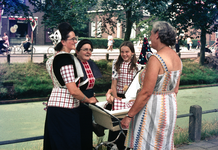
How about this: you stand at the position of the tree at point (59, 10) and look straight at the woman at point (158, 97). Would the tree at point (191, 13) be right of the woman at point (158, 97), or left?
left

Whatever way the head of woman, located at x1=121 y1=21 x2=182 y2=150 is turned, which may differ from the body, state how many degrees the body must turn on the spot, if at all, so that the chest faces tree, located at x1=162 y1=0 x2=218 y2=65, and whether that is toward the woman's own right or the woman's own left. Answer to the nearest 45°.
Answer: approximately 45° to the woman's own right

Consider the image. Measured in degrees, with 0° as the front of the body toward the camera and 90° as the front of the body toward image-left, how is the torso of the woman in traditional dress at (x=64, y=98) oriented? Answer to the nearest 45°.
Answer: approximately 270°

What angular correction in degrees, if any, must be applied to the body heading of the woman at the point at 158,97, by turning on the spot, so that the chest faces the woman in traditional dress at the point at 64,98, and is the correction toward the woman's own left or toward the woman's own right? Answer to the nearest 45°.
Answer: approximately 45° to the woman's own left

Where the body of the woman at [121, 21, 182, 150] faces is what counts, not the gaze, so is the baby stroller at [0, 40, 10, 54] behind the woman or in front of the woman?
in front

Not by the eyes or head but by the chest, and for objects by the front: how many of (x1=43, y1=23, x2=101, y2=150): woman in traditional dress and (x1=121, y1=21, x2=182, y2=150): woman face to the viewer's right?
1

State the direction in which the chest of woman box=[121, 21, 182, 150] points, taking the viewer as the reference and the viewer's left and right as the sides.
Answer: facing away from the viewer and to the left of the viewer

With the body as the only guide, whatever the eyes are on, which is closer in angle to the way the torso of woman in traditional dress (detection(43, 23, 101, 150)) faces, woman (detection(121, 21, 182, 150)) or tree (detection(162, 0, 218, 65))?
the woman

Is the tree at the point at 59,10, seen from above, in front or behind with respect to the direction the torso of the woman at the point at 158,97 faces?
in front
